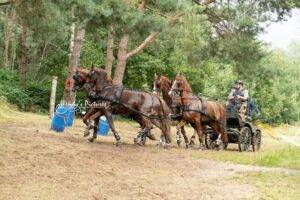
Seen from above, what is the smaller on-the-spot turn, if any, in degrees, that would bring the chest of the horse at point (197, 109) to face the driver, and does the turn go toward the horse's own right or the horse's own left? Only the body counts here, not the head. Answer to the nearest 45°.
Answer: approximately 180°

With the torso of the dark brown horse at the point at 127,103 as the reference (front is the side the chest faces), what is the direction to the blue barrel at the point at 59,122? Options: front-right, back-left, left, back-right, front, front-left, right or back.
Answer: front-right

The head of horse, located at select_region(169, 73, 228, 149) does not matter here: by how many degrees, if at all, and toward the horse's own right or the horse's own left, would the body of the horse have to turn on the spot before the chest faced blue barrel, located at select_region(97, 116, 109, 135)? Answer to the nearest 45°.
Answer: approximately 45° to the horse's own right

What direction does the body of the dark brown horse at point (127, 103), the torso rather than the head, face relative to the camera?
to the viewer's left

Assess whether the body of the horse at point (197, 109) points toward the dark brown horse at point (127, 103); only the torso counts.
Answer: yes

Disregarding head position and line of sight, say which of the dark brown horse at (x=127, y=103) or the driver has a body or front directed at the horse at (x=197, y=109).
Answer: the driver

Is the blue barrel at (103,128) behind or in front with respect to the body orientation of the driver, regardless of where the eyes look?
in front
